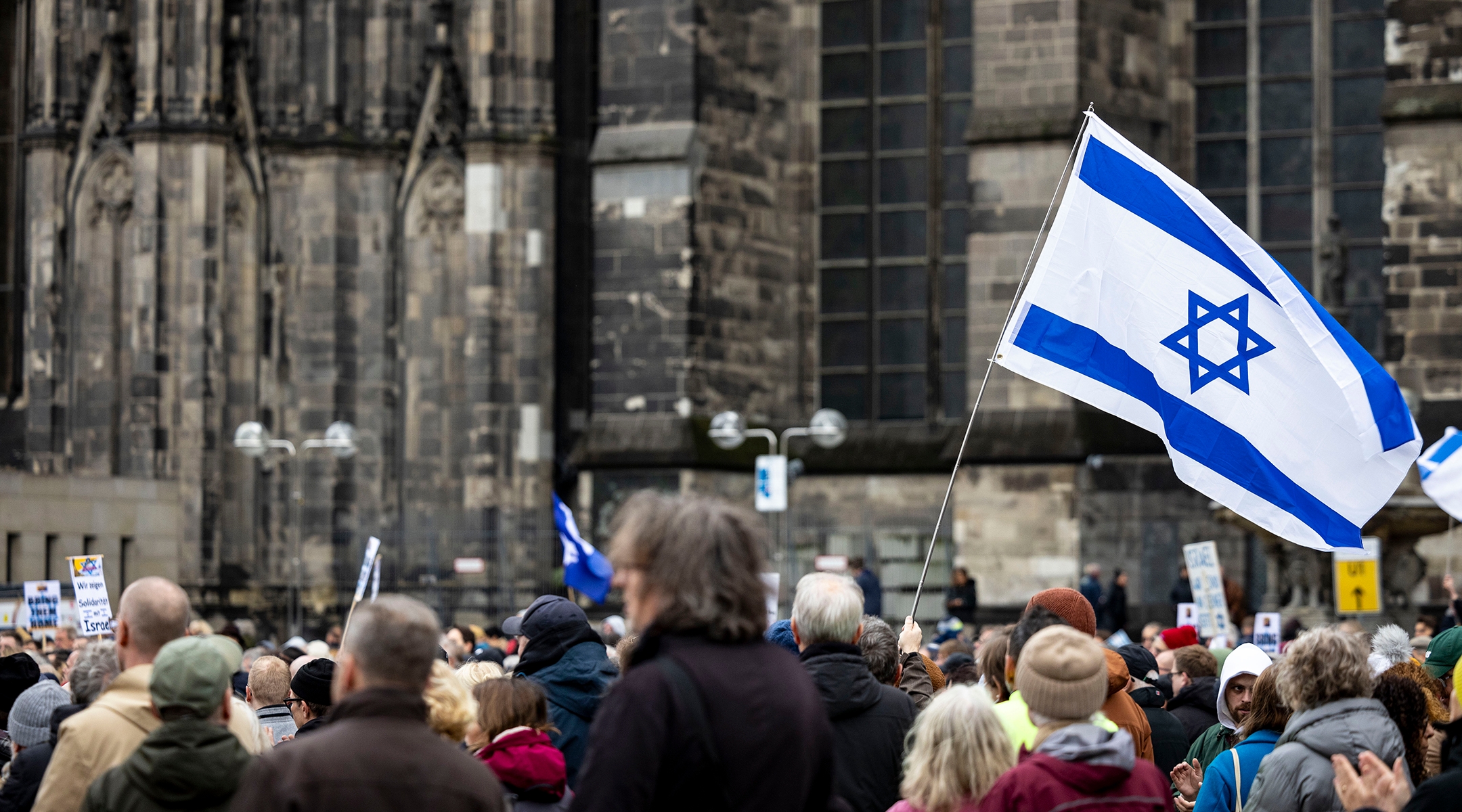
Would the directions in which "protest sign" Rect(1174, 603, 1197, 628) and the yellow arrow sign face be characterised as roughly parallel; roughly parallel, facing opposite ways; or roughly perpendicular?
roughly parallel

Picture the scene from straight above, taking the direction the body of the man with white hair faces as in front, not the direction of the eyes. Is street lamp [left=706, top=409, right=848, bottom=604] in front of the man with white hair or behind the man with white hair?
in front

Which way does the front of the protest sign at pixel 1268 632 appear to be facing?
toward the camera

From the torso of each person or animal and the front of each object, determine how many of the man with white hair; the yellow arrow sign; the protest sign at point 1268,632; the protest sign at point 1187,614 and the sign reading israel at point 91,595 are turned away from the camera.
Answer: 1

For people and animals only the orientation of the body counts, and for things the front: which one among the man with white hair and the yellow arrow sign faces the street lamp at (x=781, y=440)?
the man with white hair

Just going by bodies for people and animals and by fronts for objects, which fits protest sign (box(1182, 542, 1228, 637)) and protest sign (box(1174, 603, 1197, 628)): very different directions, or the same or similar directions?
same or similar directions

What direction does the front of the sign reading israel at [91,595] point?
toward the camera

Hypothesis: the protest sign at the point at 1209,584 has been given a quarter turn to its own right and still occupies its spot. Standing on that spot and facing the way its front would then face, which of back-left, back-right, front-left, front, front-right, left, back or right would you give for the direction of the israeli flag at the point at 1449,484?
back-left

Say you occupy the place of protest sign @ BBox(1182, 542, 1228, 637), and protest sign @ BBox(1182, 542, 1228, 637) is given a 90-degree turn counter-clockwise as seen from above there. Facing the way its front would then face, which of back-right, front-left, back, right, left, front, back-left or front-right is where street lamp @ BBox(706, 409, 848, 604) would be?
back-left

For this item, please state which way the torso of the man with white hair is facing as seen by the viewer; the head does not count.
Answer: away from the camera

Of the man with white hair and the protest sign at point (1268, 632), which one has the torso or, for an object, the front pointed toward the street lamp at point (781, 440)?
the man with white hair

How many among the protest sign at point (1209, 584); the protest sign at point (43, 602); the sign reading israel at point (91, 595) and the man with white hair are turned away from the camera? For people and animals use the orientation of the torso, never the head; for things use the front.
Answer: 1

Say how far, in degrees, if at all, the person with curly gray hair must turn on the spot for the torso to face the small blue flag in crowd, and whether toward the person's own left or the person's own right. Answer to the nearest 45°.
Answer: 0° — they already face it

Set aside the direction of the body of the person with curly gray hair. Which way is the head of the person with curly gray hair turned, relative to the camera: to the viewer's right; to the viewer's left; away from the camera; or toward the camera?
away from the camera

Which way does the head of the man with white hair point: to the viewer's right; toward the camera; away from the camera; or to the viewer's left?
away from the camera

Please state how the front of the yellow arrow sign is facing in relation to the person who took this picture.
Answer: facing the viewer
